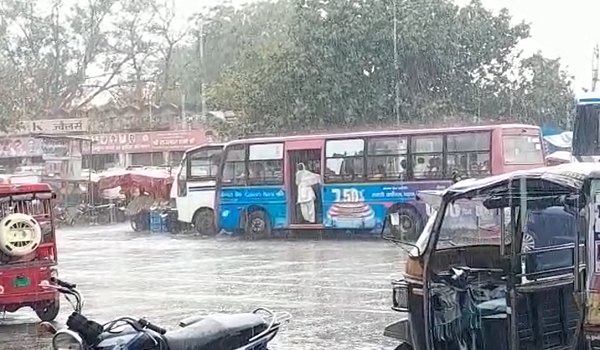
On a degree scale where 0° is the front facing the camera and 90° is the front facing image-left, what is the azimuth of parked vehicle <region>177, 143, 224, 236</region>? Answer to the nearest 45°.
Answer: approximately 90°

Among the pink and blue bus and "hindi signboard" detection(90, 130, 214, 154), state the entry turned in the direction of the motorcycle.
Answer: the hindi signboard

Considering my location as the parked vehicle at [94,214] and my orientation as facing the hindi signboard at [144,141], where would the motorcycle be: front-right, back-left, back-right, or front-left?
back-right

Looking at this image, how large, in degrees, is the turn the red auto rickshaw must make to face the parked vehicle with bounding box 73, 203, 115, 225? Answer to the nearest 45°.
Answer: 0° — it already faces it

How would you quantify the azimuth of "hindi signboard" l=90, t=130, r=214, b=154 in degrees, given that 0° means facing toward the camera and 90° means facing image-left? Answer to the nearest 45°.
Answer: approximately 0°

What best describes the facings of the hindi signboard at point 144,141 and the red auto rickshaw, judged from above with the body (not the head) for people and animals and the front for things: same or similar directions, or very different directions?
very different directions

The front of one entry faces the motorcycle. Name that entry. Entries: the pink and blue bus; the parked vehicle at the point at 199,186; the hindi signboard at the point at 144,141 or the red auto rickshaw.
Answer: the hindi signboard

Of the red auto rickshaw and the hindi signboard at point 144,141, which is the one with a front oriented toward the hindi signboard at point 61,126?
the red auto rickshaw

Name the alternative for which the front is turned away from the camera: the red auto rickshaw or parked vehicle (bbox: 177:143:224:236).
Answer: the red auto rickshaw

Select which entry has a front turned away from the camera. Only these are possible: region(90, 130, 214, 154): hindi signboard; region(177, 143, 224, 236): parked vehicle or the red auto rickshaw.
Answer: the red auto rickshaw

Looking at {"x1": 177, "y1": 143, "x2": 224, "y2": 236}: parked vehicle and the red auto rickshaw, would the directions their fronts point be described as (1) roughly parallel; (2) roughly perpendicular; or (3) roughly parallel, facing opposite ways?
roughly perpendicular

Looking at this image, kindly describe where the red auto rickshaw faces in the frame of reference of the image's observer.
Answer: facing away from the viewer
